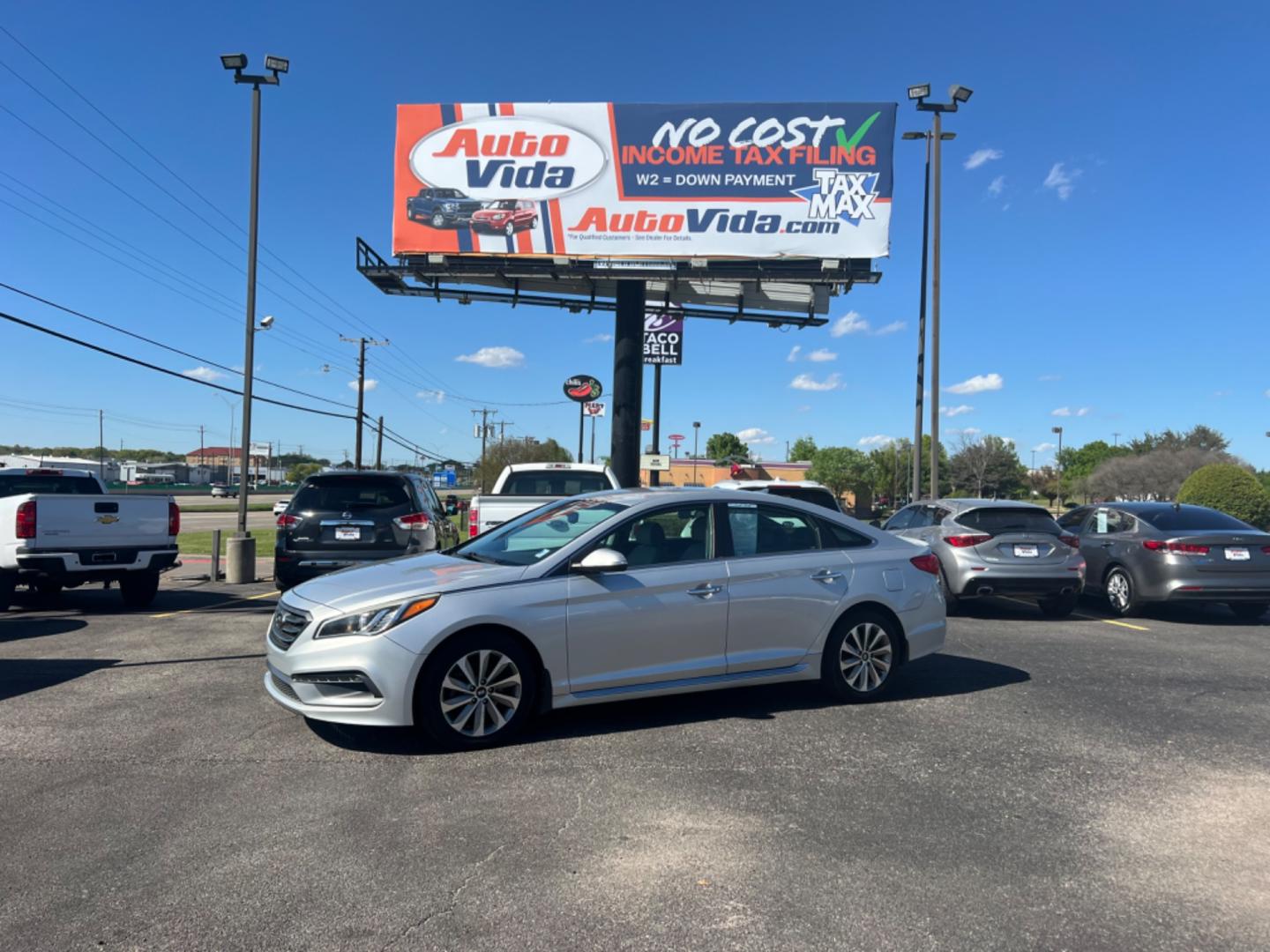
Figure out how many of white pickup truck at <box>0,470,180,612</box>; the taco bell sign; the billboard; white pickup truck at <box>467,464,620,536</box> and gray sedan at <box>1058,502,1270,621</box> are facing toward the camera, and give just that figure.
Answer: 2

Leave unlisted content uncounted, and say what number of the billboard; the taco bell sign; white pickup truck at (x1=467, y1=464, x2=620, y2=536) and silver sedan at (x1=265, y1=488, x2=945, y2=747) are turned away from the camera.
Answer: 1

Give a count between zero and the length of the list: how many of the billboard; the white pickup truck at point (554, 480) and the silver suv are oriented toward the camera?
1

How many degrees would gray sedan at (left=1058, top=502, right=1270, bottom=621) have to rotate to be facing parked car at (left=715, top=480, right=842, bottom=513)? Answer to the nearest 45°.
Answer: approximately 45° to its left

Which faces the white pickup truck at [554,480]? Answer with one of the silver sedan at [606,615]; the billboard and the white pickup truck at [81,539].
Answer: the billboard

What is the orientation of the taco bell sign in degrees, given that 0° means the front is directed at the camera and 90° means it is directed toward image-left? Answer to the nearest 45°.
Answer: approximately 0°

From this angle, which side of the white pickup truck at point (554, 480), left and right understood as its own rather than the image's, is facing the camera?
back

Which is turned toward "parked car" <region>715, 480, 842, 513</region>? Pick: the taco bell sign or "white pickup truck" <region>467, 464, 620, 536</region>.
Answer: the taco bell sign

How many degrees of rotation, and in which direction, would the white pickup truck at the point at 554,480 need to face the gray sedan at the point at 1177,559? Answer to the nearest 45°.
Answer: approximately 90° to its right

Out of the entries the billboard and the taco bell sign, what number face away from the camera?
0

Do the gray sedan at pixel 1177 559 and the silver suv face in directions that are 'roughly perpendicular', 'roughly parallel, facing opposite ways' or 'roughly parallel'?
roughly parallel

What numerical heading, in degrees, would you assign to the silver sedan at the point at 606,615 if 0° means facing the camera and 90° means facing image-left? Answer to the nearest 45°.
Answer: approximately 45°

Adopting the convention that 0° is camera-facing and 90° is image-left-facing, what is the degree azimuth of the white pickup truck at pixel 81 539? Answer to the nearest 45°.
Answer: approximately 135°

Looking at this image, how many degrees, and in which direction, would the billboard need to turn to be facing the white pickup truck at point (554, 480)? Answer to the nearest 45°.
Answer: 0° — it already faces it

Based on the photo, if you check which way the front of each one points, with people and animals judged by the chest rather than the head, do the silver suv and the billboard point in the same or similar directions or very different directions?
very different directions

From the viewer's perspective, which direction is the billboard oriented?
toward the camera

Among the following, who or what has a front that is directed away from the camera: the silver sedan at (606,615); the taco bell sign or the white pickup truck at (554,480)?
the white pickup truck
